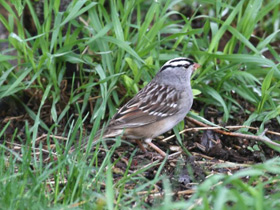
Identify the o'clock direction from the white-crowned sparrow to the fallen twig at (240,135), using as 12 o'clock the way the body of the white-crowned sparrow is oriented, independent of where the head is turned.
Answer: The fallen twig is roughly at 1 o'clock from the white-crowned sparrow.

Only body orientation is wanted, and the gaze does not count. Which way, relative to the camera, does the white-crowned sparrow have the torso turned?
to the viewer's right
